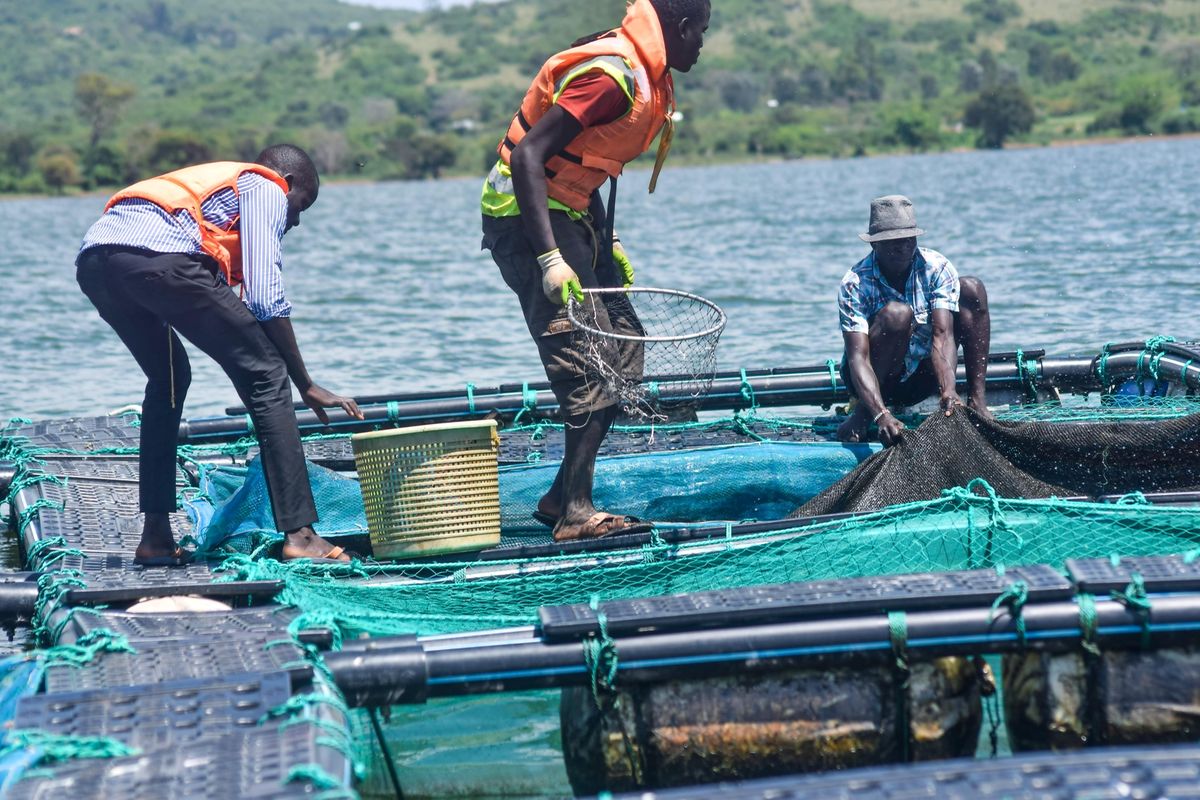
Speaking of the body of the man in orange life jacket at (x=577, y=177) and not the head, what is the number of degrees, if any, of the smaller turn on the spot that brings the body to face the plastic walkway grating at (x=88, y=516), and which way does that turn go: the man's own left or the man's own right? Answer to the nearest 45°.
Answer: approximately 180°

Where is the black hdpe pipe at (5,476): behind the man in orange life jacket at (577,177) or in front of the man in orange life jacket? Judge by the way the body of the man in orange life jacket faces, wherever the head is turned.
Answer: behind

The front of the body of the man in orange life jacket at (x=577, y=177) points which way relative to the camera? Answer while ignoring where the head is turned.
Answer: to the viewer's right

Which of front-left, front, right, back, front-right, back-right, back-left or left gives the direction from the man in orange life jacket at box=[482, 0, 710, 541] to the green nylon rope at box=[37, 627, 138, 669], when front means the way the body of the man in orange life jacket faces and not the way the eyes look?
back-right

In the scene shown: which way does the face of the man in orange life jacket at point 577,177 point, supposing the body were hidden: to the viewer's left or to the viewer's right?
to the viewer's right

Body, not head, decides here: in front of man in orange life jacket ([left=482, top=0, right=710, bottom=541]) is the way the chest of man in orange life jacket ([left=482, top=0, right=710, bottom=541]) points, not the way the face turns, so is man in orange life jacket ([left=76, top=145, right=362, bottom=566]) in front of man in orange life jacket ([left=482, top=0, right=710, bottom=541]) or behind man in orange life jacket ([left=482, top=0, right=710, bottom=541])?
behind

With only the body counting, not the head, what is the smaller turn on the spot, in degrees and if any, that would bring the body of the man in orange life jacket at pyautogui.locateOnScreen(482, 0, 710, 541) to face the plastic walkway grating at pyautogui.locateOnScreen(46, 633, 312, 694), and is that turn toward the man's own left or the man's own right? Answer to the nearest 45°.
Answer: approximately 135° to the man's own right

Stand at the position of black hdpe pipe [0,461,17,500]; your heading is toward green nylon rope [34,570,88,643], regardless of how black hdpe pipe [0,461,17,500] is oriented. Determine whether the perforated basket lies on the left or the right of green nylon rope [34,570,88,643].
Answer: left

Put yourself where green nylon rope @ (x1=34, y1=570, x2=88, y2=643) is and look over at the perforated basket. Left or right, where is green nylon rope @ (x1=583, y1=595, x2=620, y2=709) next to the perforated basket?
right

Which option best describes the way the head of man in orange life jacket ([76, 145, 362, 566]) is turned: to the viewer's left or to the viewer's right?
to the viewer's right

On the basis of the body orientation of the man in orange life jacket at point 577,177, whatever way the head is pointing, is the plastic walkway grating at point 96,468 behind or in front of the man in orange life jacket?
behind
